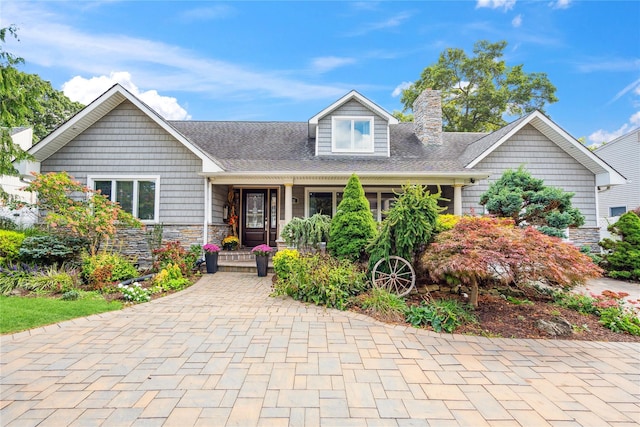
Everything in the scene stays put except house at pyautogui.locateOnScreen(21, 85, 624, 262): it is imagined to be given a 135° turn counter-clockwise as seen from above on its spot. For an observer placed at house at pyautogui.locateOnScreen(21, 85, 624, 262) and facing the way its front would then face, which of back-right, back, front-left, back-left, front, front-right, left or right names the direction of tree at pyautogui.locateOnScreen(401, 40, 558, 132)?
front

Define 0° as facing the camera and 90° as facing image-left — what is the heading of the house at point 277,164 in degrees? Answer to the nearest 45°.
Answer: approximately 0°

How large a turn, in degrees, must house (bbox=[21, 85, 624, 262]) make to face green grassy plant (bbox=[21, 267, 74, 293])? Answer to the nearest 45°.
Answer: approximately 45° to its right

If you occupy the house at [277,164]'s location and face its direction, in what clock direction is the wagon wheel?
The wagon wheel is roughly at 11 o'clock from the house.

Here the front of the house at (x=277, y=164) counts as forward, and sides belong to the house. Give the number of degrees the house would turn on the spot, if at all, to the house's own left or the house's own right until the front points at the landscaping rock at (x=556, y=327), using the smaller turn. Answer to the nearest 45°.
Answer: approximately 45° to the house's own left

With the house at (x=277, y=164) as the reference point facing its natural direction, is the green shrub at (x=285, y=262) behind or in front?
in front

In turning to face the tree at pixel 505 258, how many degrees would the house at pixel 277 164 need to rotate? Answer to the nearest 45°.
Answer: approximately 45° to its left

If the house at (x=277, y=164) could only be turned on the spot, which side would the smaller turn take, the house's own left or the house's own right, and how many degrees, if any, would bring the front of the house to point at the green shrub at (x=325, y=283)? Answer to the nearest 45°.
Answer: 0° — it already faces it

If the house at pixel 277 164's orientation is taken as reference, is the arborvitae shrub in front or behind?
in front

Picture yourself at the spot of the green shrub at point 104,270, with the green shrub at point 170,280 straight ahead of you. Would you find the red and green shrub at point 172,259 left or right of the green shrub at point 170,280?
left

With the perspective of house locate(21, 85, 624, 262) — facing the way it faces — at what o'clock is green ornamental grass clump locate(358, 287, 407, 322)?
The green ornamental grass clump is roughly at 11 o'clock from the house.
